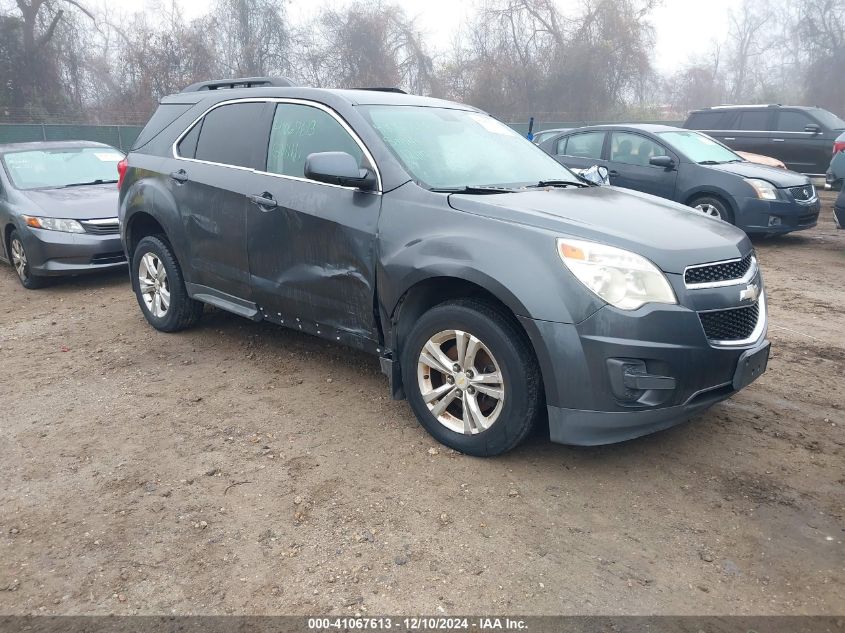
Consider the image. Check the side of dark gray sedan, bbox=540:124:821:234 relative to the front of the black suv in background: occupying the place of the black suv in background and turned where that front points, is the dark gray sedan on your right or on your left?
on your right

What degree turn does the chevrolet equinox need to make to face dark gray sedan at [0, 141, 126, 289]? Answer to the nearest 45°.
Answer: approximately 180°

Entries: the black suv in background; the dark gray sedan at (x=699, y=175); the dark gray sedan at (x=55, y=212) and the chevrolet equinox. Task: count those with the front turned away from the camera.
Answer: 0

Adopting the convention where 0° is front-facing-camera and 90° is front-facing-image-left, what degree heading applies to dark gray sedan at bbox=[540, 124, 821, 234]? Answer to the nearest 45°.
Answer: approximately 315°

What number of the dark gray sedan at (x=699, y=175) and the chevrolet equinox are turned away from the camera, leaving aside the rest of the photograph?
0

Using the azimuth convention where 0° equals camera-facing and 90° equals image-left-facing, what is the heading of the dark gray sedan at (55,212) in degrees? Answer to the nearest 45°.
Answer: approximately 315°

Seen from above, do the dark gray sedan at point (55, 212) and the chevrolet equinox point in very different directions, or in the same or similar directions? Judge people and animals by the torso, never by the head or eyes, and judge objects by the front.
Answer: same or similar directions

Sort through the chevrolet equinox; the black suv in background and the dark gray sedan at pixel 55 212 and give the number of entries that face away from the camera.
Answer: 0

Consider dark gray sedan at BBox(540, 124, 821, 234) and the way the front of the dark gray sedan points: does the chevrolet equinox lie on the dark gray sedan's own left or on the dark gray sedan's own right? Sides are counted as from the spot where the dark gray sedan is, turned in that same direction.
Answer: on the dark gray sedan's own right

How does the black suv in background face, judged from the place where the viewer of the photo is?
facing the viewer and to the right of the viewer

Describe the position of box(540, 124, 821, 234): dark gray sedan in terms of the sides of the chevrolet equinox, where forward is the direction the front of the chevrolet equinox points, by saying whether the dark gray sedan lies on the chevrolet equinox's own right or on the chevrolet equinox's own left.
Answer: on the chevrolet equinox's own left

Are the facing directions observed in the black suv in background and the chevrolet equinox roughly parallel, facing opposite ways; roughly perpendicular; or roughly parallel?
roughly parallel

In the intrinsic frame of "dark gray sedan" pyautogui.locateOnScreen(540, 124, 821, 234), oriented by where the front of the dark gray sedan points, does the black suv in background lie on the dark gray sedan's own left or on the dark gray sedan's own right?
on the dark gray sedan's own left
